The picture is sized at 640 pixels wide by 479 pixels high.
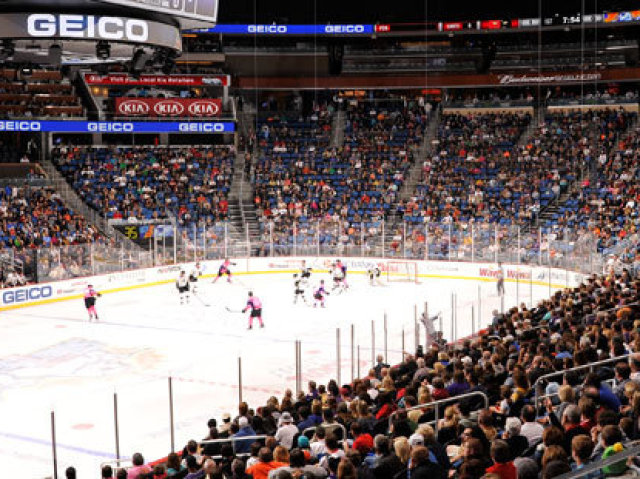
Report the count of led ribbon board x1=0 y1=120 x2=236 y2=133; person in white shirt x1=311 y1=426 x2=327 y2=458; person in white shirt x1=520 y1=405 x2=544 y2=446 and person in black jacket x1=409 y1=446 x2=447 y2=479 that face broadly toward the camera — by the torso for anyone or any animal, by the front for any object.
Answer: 1

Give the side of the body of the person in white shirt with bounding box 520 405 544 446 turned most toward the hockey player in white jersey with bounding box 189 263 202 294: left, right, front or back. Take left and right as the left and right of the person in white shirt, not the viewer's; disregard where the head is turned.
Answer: front

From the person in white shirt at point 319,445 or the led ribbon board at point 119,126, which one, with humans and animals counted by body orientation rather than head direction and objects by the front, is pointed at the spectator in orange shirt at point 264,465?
the led ribbon board

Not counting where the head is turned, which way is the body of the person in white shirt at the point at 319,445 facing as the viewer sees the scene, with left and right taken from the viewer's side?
facing away from the viewer and to the left of the viewer

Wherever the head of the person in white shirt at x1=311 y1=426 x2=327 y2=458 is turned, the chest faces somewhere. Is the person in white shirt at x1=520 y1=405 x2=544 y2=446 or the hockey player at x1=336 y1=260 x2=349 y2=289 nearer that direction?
the hockey player

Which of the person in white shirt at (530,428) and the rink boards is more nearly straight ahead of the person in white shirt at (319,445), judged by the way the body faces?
the rink boards

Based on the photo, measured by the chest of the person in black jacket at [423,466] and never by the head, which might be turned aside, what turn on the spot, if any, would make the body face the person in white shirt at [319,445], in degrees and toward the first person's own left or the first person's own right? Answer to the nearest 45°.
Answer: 0° — they already face them

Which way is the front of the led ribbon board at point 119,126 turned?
toward the camera

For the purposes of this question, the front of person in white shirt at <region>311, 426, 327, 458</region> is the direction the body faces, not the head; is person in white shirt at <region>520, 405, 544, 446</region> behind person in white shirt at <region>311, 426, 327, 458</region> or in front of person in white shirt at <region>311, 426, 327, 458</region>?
behind

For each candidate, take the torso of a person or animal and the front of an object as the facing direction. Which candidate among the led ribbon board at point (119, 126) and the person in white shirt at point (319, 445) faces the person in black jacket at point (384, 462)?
the led ribbon board

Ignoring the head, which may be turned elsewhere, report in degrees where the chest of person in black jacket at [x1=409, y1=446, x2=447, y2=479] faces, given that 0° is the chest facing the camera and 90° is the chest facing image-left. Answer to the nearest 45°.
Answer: approximately 135°

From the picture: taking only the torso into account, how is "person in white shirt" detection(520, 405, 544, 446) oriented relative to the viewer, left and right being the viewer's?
facing away from the viewer and to the left of the viewer

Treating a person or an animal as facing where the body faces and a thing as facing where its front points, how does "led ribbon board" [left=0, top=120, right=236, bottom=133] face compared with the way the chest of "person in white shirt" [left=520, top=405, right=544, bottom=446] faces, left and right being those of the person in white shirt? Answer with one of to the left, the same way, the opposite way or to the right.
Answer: the opposite way

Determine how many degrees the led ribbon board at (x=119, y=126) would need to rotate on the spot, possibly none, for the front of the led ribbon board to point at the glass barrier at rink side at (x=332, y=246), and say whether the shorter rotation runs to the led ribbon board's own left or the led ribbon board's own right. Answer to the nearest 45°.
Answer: approximately 45° to the led ribbon board's own left

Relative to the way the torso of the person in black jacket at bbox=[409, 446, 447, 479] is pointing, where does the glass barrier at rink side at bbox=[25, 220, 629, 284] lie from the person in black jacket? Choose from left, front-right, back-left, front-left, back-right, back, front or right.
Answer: front-right

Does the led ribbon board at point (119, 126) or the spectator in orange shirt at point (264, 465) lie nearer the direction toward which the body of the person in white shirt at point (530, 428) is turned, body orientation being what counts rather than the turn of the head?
the led ribbon board

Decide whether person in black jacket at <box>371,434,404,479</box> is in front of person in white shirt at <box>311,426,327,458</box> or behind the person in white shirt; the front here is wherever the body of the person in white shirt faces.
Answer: behind

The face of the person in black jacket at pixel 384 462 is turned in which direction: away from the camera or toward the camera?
away from the camera
